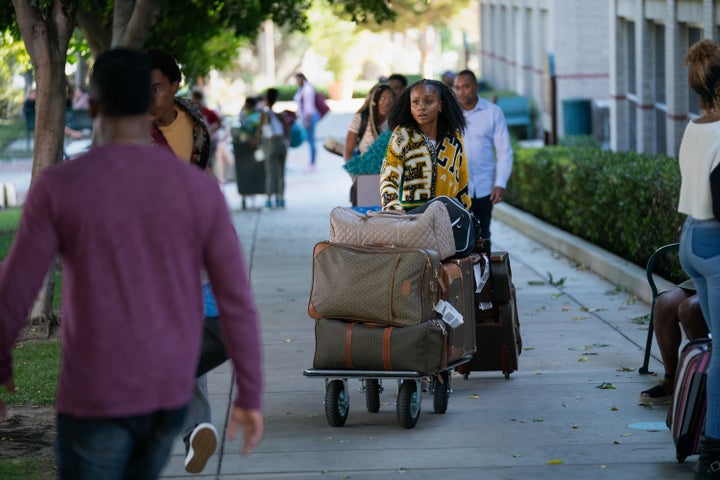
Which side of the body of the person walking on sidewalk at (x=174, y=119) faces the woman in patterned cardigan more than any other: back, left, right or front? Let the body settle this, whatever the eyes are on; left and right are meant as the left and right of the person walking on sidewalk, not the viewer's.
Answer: back

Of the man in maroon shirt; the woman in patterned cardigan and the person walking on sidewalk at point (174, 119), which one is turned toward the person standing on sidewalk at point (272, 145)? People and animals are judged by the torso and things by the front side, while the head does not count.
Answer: the man in maroon shirt

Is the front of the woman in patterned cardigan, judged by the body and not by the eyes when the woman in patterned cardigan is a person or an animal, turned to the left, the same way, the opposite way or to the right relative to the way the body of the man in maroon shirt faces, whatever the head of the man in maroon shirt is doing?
the opposite way

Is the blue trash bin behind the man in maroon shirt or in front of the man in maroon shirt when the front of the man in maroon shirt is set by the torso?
in front

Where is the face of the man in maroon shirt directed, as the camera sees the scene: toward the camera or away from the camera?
away from the camera

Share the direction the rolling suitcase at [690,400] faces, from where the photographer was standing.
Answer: facing to the left of the viewer

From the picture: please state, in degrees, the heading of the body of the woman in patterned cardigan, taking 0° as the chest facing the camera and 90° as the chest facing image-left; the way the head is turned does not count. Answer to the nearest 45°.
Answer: approximately 0°

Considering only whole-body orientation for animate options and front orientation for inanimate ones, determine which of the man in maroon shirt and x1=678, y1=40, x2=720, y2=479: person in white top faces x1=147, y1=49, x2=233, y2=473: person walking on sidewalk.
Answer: the man in maroon shirt

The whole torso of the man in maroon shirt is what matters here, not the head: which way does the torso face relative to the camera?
away from the camera

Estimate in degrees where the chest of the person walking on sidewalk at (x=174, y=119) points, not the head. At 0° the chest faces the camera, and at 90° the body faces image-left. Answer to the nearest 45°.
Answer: approximately 45°

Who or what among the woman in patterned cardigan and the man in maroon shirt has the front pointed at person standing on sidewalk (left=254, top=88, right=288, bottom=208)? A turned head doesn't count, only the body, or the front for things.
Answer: the man in maroon shirt

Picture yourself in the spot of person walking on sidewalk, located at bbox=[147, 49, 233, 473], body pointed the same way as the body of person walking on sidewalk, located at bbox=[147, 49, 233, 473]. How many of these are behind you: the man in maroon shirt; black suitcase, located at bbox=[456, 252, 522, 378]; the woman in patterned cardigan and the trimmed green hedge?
3
